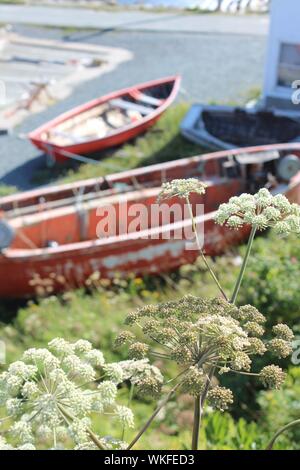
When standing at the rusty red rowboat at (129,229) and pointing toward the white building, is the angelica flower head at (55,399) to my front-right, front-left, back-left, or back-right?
back-right

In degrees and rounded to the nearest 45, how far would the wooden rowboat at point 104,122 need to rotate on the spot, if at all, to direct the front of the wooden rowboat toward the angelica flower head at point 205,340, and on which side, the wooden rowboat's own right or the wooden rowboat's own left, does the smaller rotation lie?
approximately 135° to the wooden rowboat's own right

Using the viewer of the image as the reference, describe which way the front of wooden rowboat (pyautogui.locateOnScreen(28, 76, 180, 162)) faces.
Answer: facing away from the viewer and to the right of the viewer

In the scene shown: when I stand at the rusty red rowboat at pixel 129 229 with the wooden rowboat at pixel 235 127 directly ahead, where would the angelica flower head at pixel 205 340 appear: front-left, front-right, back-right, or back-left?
back-right

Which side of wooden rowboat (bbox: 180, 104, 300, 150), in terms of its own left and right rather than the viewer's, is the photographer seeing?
right

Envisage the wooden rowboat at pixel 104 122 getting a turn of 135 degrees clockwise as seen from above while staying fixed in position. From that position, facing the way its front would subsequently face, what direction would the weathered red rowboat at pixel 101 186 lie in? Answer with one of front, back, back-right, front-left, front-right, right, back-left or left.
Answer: front
